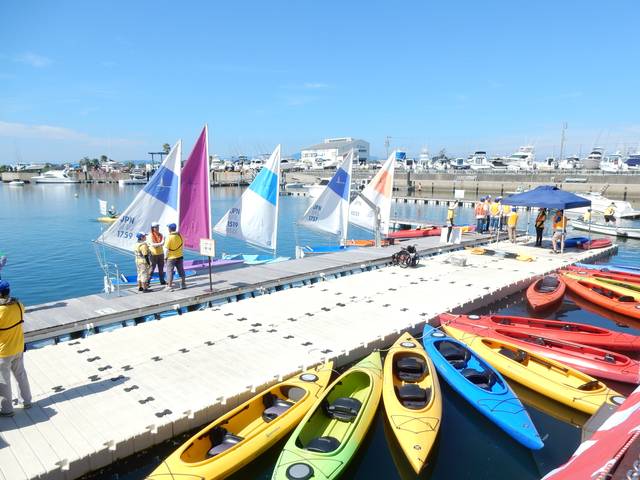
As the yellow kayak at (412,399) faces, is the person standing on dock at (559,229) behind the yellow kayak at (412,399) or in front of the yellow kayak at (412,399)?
behind

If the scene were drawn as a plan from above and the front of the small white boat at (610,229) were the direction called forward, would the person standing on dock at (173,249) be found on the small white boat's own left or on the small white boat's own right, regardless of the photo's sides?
on the small white boat's own left

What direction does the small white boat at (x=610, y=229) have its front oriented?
to the viewer's left

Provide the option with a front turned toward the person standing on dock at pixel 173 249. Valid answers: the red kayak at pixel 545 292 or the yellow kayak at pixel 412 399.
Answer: the red kayak
